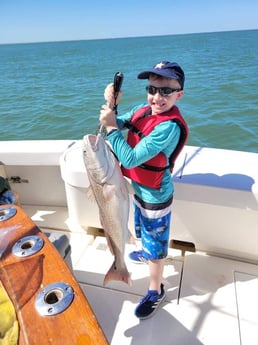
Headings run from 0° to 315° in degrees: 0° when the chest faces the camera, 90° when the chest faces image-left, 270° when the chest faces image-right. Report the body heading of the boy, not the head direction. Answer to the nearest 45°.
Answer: approximately 45°
